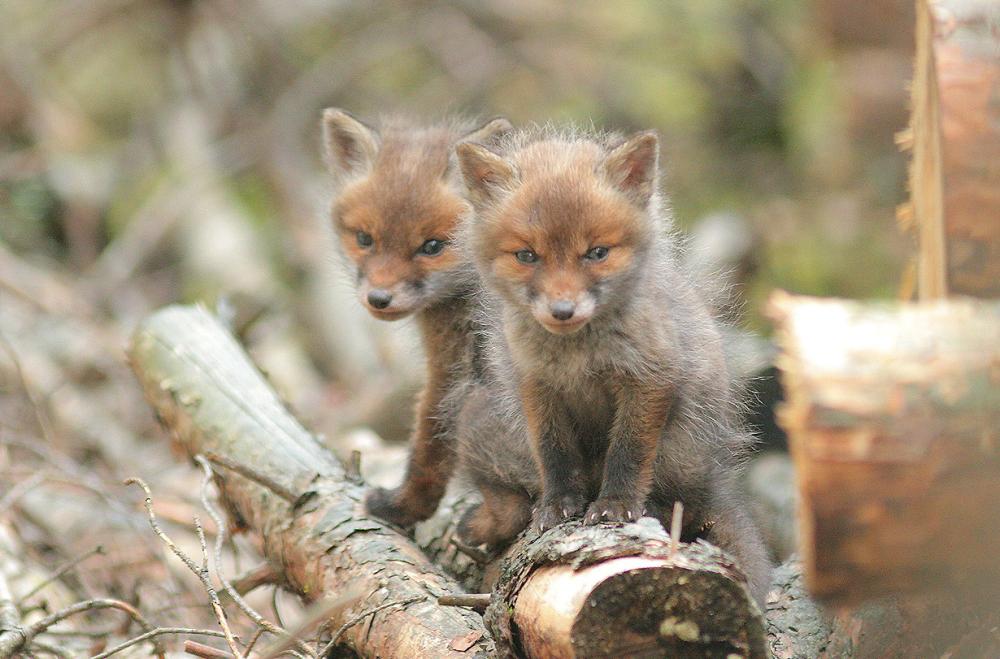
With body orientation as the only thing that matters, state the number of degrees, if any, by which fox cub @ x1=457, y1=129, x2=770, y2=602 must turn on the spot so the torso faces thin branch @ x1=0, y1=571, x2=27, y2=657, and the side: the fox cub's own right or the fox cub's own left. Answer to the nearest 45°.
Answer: approximately 90° to the fox cub's own right

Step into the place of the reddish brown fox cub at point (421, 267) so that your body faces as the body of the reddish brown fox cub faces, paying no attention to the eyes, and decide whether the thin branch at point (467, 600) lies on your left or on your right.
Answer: on your left

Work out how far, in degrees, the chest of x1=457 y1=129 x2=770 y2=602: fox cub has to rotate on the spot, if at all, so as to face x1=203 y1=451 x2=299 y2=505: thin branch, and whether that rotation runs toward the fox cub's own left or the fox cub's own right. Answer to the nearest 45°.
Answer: approximately 90° to the fox cub's own right

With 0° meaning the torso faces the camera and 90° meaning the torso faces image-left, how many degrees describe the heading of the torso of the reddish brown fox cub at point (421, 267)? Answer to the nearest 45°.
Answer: approximately 45°

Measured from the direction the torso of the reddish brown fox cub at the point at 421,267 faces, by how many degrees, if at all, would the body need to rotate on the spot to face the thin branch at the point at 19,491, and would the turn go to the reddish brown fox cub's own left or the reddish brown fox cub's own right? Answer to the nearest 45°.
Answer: approximately 45° to the reddish brown fox cub's own right

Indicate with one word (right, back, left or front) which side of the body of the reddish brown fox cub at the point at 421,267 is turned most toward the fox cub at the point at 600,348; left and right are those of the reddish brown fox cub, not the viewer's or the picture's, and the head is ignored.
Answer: left

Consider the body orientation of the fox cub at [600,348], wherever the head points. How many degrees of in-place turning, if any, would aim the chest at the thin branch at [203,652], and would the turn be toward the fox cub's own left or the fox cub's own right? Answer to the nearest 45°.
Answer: approximately 45° to the fox cub's own right
